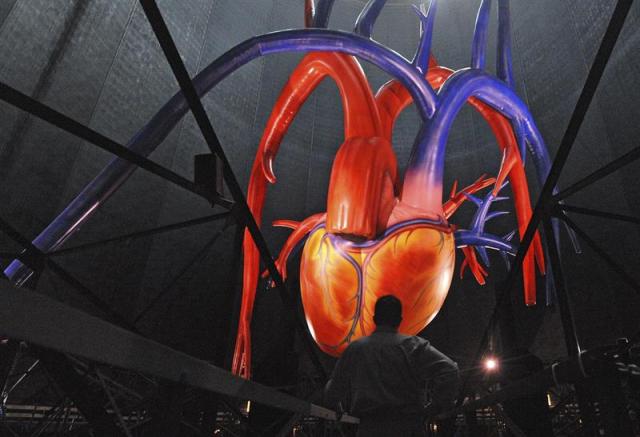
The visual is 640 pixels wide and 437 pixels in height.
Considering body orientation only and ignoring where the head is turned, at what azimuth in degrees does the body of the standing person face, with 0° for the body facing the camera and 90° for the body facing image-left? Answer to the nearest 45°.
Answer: approximately 180°

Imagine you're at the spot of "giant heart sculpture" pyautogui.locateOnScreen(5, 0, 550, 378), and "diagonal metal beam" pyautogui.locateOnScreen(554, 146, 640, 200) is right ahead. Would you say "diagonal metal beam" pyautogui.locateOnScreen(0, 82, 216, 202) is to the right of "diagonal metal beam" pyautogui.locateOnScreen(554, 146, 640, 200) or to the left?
right

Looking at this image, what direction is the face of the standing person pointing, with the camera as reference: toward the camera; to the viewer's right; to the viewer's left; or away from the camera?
away from the camera

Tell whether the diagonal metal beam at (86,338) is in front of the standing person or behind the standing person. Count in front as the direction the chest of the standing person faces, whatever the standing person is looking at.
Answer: behind

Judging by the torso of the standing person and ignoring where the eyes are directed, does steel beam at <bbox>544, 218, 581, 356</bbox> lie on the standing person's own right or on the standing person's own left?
on the standing person's own right

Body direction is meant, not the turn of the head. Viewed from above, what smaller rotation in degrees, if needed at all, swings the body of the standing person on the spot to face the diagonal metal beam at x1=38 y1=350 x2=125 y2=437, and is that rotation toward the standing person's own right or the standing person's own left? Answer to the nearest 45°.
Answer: approximately 135° to the standing person's own left

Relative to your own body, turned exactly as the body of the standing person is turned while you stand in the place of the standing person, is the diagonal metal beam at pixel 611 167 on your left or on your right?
on your right

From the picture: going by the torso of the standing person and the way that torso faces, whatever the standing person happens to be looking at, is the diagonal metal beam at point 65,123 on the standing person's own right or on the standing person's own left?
on the standing person's own left
